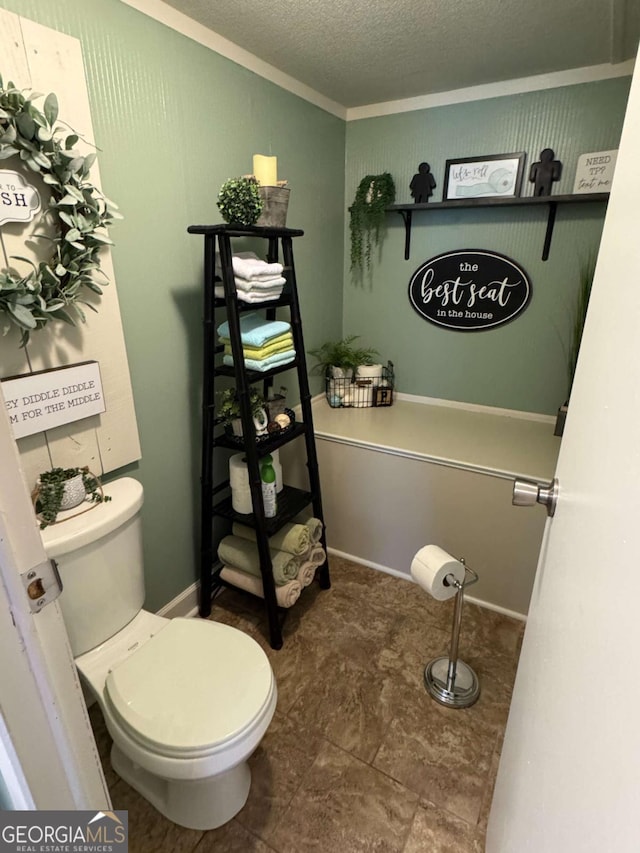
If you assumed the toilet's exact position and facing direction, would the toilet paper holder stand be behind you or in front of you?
in front

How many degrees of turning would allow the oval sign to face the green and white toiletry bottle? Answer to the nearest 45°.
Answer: approximately 45° to its right

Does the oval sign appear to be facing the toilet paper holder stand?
yes

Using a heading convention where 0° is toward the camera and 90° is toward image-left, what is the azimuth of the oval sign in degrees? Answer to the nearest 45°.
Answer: approximately 0°

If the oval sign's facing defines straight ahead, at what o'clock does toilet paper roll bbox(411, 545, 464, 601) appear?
The toilet paper roll is roughly at 12 o'clock from the oval sign.

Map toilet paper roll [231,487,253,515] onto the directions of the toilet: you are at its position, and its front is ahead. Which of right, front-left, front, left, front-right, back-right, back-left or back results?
left

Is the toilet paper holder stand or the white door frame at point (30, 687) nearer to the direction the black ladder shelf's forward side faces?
the toilet paper holder stand

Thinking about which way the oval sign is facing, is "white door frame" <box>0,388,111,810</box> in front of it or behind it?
in front

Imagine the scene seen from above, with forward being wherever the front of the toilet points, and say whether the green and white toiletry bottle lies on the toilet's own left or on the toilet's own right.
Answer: on the toilet's own left

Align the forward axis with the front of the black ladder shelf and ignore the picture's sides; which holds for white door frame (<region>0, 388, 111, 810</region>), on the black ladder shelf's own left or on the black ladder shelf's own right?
on the black ladder shelf's own right

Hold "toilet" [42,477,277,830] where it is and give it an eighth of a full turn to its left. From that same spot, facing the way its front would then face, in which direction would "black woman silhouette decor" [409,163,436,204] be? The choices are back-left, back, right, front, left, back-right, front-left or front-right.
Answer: front-left

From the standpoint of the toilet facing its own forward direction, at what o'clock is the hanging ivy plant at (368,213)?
The hanging ivy plant is roughly at 9 o'clock from the toilet.

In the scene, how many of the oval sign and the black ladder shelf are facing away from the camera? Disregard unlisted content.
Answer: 0

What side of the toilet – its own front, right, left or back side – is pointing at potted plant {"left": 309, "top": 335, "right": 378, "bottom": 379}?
left

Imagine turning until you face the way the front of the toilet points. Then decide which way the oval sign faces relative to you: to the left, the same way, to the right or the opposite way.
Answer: to the right

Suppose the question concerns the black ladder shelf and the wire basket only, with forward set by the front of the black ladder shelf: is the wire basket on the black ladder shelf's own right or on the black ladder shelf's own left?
on the black ladder shelf's own left

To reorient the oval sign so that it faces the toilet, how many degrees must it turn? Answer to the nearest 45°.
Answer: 0° — it already faces it
